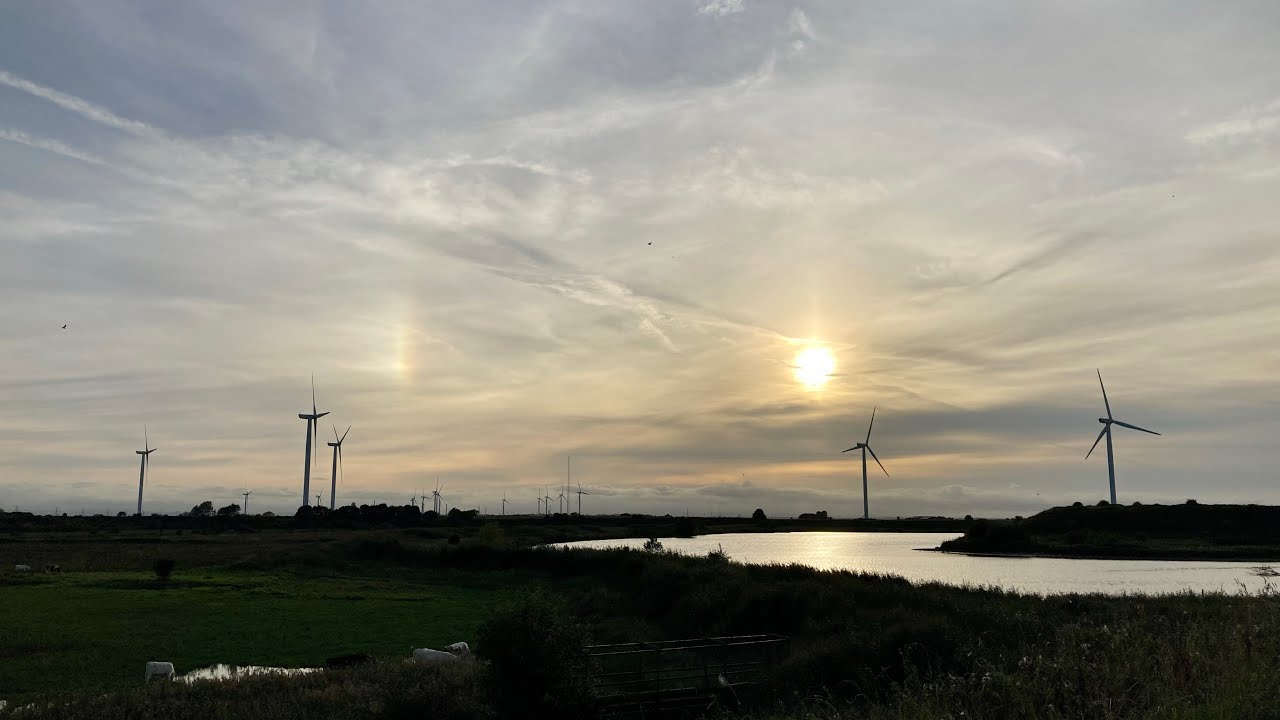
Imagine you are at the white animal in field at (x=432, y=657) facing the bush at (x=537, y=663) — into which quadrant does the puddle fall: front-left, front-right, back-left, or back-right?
back-right

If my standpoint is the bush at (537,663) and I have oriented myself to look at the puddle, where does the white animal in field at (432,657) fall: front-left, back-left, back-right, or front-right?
front-right

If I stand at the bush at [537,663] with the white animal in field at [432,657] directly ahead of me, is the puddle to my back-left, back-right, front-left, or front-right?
front-left

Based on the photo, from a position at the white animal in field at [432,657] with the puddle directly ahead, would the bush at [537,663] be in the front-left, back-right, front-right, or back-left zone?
back-left

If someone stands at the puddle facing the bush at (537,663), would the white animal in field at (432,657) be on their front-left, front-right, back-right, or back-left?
front-left
